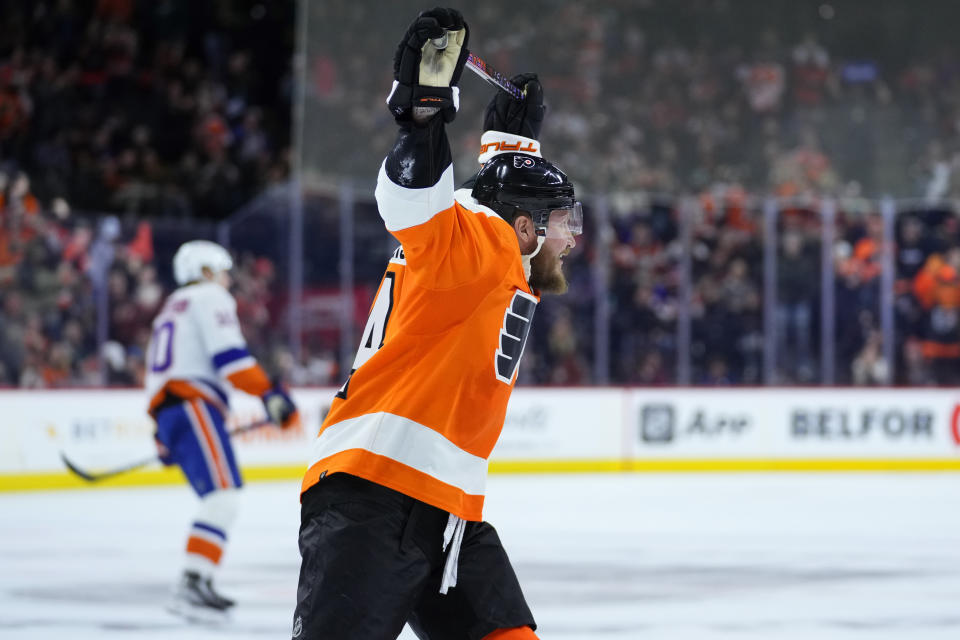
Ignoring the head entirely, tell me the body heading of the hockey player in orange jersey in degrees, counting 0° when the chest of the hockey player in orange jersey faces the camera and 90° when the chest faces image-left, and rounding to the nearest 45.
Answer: approximately 270°

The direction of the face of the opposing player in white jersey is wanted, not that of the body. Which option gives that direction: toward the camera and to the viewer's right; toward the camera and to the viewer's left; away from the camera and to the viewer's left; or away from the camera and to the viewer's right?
away from the camera and to the viewer's right

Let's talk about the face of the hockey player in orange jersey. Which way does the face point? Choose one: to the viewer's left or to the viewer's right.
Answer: to the viewer's right
